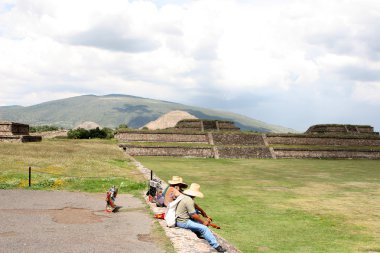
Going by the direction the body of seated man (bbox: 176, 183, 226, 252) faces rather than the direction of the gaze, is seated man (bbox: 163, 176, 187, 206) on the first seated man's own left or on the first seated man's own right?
on the first seated man's own left

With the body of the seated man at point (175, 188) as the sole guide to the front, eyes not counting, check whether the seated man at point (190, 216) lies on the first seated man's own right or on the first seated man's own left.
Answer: on the first seated man's own right

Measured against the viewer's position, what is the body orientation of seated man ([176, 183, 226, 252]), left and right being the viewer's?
facing to the right of the viewer

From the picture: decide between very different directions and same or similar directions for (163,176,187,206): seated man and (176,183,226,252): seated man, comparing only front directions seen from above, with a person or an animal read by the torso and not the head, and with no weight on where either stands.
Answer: same or similar directions

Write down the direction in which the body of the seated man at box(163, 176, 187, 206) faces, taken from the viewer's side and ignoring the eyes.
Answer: to the viewer's right

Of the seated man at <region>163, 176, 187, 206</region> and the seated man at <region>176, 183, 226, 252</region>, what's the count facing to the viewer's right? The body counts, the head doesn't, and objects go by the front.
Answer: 2

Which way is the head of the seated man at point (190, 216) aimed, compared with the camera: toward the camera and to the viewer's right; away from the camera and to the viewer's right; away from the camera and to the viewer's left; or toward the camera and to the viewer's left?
away from the camera and to the viewer's right
